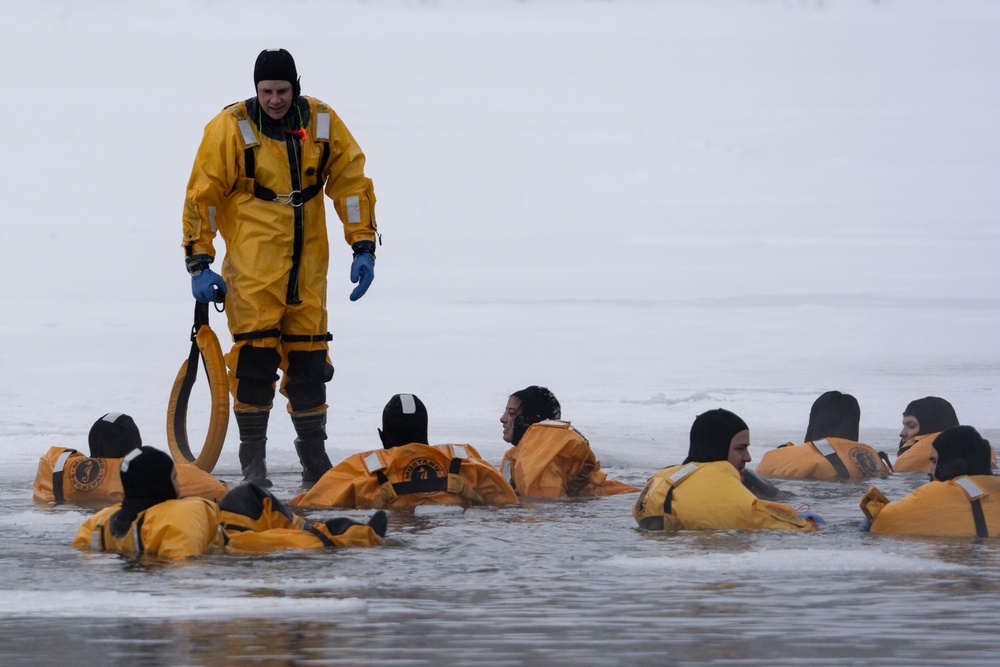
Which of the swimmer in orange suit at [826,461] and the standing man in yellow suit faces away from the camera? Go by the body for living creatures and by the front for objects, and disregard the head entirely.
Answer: the swimmer in orange suit

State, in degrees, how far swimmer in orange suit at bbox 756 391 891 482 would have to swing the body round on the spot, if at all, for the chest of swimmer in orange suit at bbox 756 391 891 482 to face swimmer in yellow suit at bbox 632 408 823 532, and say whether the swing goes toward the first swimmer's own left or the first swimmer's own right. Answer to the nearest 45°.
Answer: approximately 180°

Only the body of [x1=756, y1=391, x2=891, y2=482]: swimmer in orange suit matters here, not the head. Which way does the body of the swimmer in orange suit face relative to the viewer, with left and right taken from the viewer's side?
facing away from the viewer

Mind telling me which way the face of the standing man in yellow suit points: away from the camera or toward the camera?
toward the camera

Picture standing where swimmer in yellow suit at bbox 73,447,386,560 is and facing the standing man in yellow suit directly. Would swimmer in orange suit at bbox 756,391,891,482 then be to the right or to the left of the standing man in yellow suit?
right

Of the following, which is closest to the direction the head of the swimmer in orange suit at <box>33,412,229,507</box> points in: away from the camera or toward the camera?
away from the camera

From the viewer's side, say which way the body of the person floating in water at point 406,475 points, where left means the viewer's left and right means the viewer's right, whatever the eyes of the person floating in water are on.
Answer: facing away from the viewer

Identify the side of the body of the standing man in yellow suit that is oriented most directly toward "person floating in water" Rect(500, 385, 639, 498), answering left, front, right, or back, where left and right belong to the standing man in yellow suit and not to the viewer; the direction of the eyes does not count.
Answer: left

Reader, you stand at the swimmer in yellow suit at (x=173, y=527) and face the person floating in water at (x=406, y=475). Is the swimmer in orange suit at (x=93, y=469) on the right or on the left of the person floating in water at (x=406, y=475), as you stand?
left

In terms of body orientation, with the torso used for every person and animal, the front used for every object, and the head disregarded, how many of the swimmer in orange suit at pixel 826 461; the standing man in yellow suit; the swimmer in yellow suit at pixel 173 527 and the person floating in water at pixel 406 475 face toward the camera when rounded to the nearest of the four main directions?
1

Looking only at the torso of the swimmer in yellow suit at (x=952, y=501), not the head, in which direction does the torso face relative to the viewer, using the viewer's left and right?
facing away from the viewer and to the left of the viewer

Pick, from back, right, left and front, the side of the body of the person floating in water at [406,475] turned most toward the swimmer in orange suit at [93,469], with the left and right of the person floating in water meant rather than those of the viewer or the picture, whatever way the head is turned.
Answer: left

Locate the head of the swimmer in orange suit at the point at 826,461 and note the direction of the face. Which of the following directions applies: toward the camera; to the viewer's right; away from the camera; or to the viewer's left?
away from the camera

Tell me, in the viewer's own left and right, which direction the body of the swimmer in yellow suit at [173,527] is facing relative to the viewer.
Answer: facing away from the viewer and to the right of the viewer

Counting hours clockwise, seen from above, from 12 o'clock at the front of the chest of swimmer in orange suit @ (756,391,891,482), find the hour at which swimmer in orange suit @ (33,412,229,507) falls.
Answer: swimmer in orange suit @ (33,412,229,507) is roughly at 8 o'clock from swimmer in orange suit @ (756,391,891,482).

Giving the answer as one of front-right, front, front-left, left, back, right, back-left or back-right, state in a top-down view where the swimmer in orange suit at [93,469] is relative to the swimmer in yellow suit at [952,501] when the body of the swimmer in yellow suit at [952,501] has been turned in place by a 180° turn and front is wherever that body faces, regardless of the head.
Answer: back-right

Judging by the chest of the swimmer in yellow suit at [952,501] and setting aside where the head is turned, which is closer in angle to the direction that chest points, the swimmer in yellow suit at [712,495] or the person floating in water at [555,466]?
the person floating in water

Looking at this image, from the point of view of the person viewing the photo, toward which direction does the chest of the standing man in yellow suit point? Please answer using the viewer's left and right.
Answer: facing the viewer

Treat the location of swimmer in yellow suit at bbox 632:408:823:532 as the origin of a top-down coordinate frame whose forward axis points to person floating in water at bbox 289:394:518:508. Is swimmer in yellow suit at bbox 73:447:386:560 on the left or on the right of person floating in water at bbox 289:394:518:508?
left
